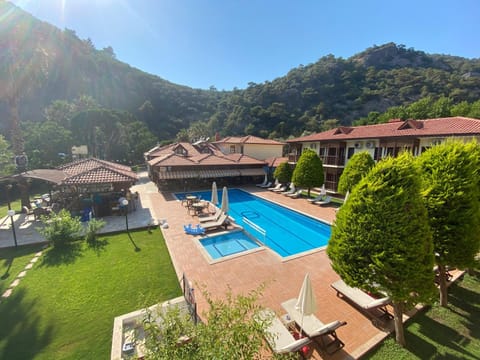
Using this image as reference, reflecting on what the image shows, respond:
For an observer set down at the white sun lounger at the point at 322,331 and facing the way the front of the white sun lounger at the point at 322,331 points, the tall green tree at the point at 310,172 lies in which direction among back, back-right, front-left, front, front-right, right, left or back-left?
front-right

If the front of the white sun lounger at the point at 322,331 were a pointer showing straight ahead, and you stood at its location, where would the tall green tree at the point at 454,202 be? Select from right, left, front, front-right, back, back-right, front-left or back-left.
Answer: right

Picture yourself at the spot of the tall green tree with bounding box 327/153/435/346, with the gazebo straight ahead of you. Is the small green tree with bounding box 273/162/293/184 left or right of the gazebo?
right

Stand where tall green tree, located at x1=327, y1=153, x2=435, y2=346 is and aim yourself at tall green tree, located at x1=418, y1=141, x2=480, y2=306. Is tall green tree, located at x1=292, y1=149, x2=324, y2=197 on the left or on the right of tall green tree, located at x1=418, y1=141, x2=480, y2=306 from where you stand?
left

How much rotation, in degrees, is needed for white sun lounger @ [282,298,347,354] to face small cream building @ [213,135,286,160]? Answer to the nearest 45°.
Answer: approximately 45° to its right

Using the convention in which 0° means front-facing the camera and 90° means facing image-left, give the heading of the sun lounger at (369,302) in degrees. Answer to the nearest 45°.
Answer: approximately 135°

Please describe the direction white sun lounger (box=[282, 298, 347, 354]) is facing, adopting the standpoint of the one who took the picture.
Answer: facing away from the viewer and to the left of the viewer
